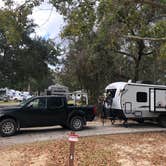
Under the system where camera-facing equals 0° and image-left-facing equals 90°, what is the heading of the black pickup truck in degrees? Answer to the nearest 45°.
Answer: approximately 90°

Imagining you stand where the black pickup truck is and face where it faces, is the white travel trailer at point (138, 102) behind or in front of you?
behind
